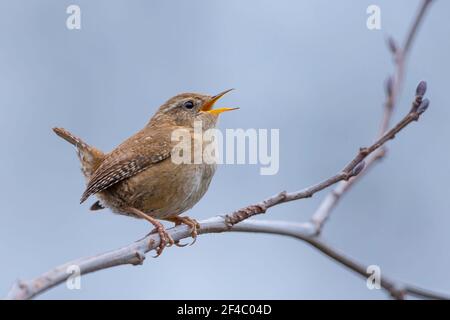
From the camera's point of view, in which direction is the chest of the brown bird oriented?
to the viewer's right

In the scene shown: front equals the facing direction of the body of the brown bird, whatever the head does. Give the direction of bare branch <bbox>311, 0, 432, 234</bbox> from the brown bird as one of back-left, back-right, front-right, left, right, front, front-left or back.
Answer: front-right
